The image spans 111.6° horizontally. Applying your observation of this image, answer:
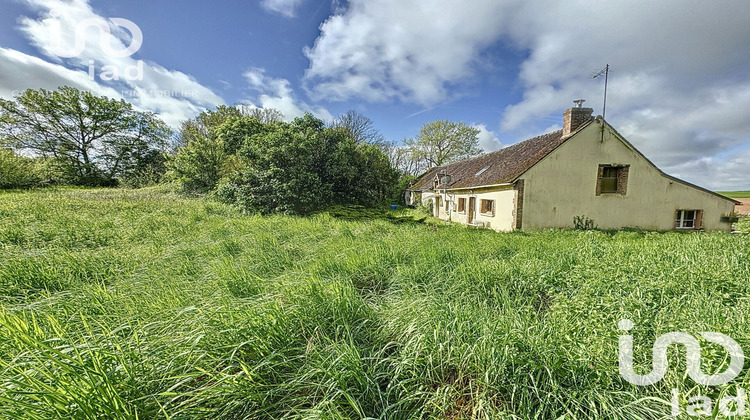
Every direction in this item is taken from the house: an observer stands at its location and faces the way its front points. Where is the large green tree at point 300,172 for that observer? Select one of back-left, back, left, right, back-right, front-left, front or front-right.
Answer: front

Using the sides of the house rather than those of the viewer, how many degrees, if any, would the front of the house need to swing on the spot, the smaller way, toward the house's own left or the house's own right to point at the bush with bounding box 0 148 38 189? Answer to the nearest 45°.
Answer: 0° — it already faces it

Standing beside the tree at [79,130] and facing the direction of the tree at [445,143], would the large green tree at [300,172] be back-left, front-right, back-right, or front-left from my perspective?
front-right

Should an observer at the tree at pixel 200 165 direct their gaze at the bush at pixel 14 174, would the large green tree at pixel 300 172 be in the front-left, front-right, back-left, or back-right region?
back-left

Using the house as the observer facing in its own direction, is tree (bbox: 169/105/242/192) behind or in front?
in front

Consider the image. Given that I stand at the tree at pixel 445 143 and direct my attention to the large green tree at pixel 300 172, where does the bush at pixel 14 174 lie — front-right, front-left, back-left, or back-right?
front-right

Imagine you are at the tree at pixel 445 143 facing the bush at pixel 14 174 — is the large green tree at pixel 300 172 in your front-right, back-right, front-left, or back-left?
front-left

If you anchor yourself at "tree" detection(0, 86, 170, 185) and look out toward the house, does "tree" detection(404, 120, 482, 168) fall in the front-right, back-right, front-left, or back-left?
front-left

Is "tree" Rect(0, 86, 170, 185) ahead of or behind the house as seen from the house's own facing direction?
ahead

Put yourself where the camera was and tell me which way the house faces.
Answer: facing the viewer and to the left of the viewer

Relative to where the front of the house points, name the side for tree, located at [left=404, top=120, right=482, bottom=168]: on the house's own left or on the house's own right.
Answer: on the house's own right
